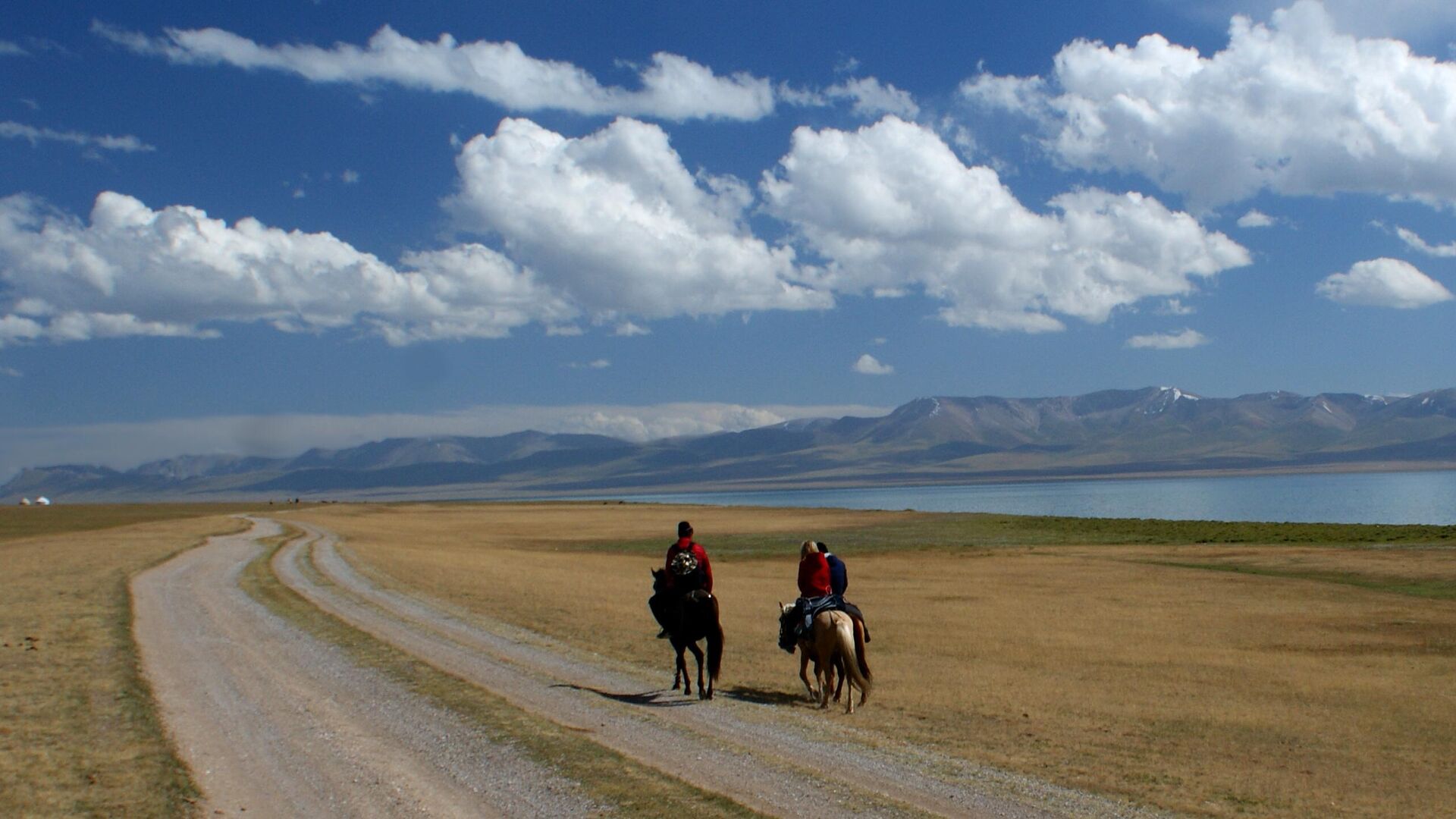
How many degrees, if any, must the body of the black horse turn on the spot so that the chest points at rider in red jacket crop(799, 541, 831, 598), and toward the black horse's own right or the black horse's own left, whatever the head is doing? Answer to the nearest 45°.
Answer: approximately 135° to the black horse's own right

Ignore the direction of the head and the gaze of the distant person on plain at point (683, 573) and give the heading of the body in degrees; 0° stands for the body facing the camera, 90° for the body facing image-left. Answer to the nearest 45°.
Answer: approximately 135°

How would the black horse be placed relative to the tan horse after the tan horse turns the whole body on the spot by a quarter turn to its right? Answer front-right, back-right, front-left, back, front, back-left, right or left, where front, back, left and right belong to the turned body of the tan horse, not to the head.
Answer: back-left

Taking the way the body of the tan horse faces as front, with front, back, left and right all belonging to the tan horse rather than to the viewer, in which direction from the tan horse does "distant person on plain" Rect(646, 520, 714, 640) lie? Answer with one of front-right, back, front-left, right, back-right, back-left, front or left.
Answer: front-left

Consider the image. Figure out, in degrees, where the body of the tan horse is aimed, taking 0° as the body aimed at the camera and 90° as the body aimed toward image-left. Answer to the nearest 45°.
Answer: approximately 135°

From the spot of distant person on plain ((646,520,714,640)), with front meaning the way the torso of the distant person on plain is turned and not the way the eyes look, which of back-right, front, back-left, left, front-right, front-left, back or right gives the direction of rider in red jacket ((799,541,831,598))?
back-right

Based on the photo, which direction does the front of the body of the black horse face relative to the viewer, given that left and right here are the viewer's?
facing away from the viewer and to the left of the viewer

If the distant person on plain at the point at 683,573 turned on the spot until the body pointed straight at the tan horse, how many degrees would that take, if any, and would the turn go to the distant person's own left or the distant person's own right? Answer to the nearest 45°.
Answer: approximately 135° to the distant person's own right

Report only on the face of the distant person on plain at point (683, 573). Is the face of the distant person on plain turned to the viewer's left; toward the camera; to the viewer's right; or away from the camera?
away from the camera
